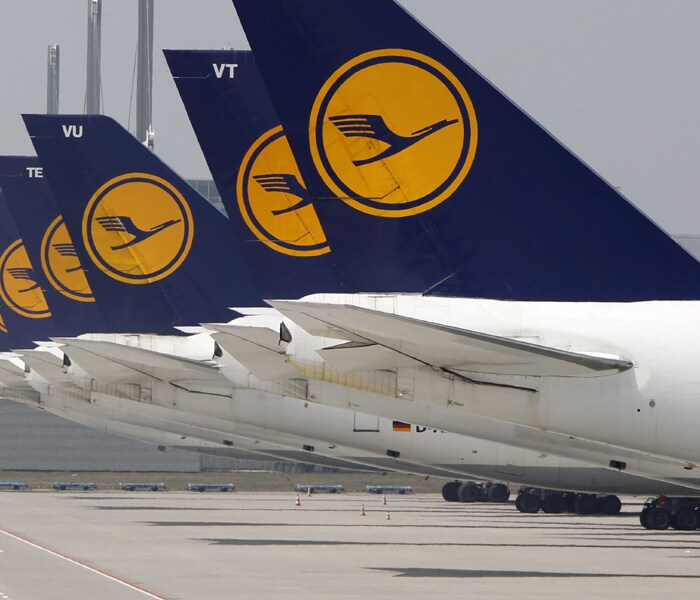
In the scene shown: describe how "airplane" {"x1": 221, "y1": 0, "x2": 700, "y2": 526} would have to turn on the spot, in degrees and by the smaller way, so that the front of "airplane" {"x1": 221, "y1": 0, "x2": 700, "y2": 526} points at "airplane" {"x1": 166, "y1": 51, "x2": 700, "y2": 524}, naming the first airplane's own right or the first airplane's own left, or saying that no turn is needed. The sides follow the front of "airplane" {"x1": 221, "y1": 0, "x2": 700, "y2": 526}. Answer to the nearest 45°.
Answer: approximately 135° to the first airplane's own left

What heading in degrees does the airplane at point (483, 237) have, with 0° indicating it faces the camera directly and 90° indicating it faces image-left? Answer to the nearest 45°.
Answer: approximately 270°
